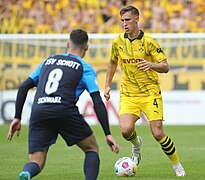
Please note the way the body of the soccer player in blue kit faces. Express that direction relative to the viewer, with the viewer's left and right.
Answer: facing away from the viewer and to the right of the viewer

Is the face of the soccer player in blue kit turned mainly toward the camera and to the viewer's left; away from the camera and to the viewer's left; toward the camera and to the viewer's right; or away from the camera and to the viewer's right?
away from the camera and to the viewer's right

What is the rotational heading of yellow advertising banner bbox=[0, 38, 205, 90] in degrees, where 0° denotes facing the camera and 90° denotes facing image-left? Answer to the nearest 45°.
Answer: approximately 0°

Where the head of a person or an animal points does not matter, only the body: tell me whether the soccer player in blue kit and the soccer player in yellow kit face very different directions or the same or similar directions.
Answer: very different directions

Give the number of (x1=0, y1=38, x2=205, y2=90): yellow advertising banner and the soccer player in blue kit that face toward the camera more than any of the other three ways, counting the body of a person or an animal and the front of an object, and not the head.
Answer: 1

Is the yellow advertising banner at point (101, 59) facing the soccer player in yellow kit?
yes

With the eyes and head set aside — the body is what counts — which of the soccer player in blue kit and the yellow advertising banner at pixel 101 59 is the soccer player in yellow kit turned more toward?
the soccer player in blue kit
